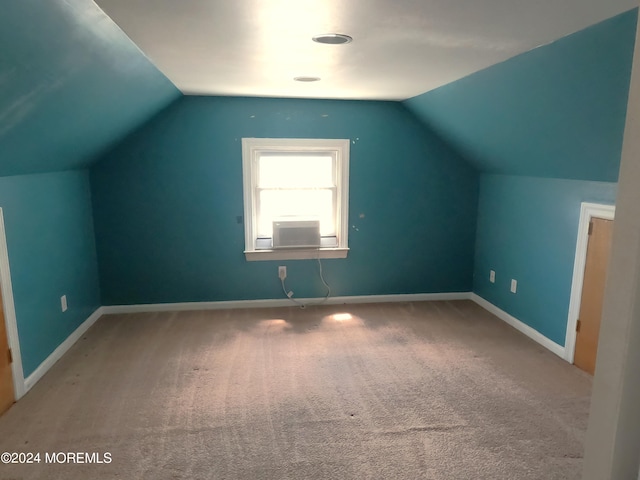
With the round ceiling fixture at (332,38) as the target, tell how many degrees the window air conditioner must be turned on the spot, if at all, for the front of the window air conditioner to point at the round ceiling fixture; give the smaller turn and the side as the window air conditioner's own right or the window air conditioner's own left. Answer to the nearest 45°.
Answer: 0° — it already faces it

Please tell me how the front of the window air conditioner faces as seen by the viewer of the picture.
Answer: facing the viewer
